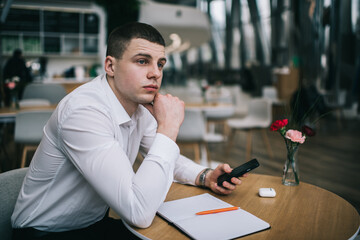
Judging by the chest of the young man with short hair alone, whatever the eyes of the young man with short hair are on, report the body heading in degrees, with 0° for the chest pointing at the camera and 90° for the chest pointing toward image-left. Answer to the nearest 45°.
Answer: approximately 315°

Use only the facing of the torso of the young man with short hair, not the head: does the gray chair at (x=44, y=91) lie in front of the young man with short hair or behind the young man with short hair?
behind

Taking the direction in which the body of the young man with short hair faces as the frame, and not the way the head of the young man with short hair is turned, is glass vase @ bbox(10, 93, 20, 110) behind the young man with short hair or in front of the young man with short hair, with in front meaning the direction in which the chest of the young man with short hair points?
behind
